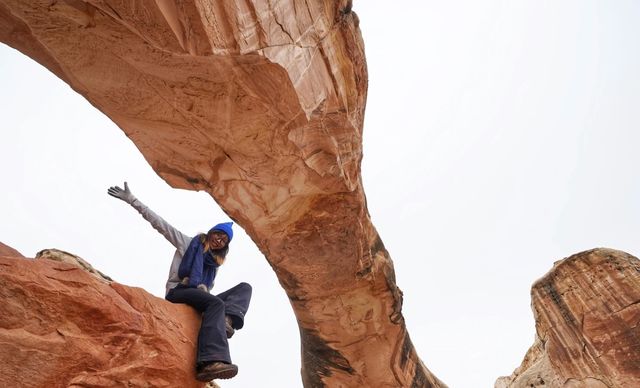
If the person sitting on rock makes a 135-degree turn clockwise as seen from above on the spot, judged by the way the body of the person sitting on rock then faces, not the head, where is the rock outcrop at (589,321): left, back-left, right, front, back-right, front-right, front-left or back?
back

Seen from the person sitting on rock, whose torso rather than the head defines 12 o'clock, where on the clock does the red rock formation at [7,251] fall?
The red rock formation is roughly at 4 o'clock from the person sitting on rock.

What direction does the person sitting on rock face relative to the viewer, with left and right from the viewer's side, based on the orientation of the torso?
facing the viewer and to the right of the viewer
